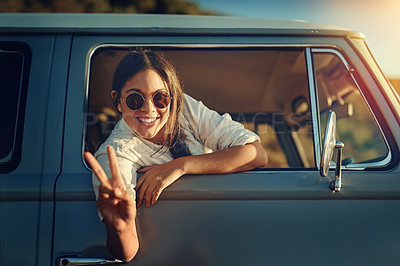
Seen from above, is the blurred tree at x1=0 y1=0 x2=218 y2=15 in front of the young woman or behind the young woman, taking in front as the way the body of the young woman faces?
behind

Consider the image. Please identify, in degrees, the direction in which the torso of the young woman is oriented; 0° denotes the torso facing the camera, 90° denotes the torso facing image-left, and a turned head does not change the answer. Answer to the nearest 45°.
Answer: approximately 0°

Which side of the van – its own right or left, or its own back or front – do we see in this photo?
right

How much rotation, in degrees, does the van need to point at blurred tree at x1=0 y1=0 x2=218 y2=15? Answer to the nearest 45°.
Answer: approximately 90° to its left
